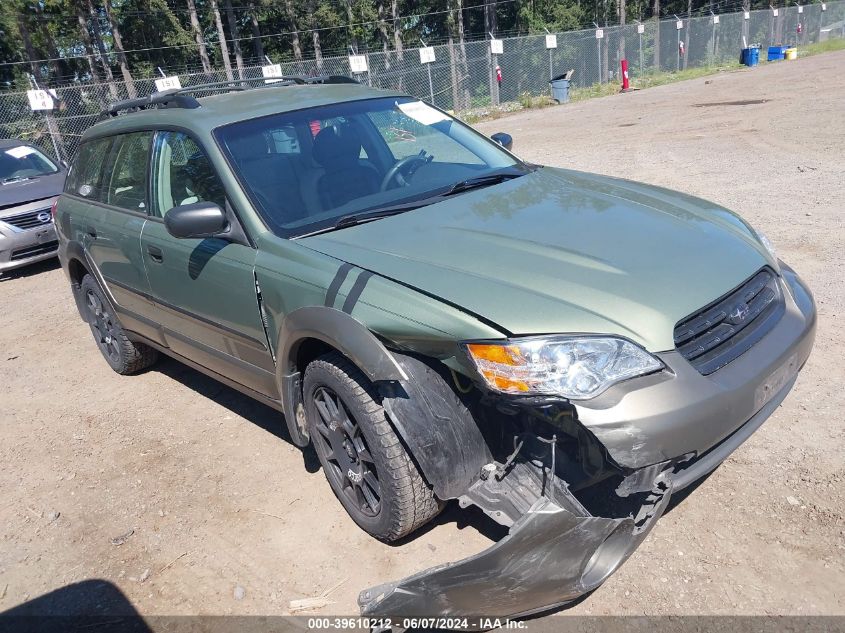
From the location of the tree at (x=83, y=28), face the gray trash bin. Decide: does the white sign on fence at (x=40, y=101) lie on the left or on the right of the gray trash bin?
right

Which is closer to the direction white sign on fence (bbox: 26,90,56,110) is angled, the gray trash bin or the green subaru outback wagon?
the green subaru outback wagon

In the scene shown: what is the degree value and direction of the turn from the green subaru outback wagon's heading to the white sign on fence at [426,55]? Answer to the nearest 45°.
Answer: approximately 135° to its left

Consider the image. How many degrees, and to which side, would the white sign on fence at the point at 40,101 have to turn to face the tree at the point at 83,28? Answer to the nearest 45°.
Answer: approximately 180°

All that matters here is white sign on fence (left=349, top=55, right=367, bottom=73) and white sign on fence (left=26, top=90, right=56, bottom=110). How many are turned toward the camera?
2

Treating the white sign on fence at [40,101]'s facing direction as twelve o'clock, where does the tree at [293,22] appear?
The tree is roughly at 7 o'clock from the white sign on fence.

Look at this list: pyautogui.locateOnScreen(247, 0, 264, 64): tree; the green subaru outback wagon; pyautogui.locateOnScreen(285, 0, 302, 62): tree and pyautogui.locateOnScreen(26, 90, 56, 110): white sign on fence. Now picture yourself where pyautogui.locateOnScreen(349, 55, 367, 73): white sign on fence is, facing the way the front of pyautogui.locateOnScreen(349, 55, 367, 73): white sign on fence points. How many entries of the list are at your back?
2

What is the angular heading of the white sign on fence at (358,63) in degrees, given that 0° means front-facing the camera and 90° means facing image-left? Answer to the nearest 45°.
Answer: approximately 0°

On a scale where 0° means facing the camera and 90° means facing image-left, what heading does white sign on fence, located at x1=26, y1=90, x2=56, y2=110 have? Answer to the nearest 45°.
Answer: approximately 0°

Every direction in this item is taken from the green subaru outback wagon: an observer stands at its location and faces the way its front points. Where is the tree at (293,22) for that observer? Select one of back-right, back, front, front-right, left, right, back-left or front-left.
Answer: back-left

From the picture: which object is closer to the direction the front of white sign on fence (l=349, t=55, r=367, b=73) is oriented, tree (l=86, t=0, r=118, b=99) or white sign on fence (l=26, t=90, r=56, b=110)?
the white sign on fence

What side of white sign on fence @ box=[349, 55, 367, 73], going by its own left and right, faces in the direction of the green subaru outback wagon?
front
